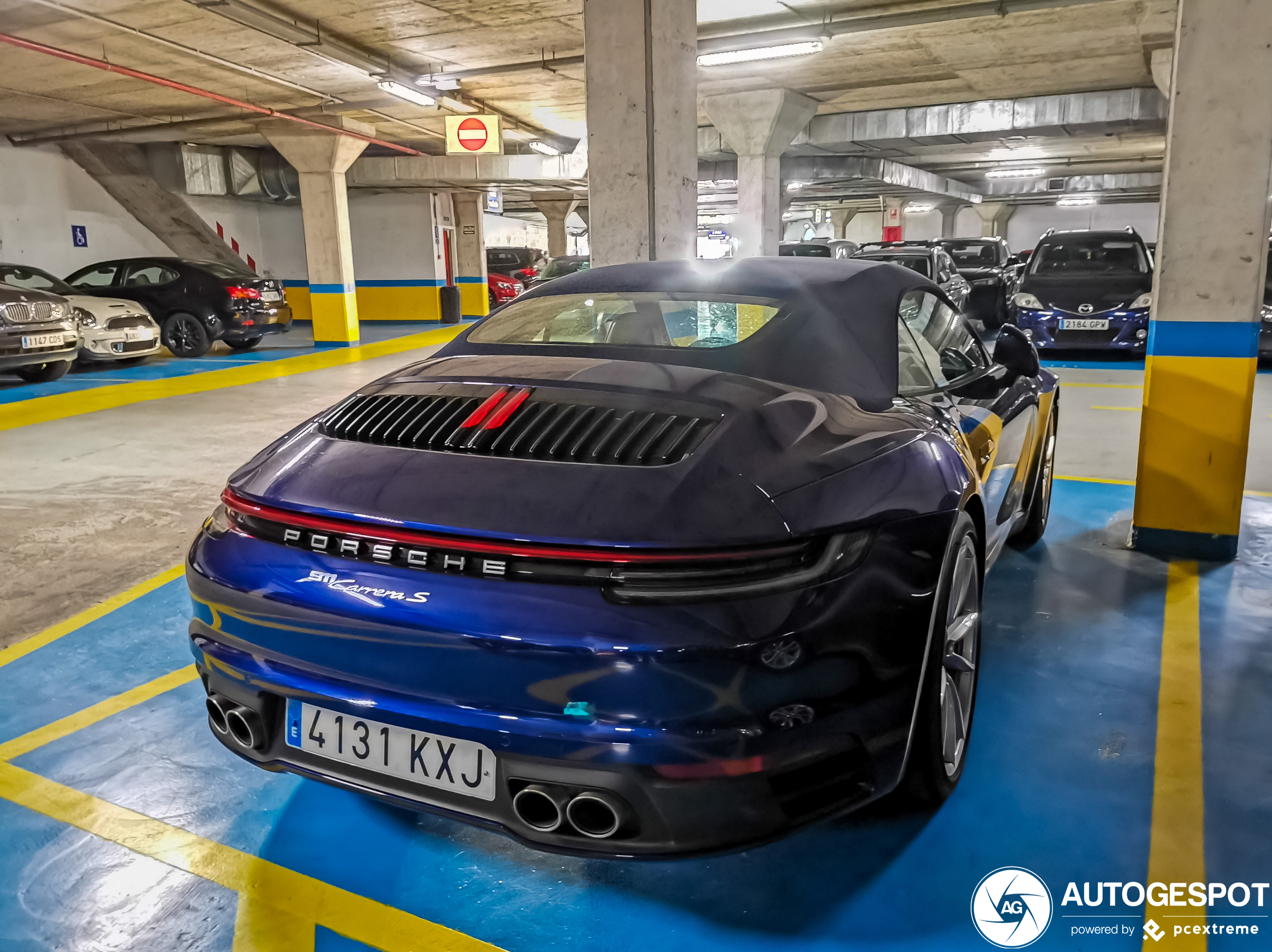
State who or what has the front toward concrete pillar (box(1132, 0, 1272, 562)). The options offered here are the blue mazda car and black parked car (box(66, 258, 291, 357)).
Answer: the blue mazda car

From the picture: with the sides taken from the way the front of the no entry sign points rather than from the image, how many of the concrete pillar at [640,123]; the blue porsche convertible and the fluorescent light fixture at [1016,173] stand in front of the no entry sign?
2

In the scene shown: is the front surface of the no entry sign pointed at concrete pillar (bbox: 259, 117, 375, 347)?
no

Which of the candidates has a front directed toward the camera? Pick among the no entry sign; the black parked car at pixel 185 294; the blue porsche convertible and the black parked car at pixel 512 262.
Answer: the no entry sign

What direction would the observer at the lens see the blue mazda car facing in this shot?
facing the viewer

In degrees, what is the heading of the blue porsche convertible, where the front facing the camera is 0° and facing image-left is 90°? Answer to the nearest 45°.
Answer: approximately 225°

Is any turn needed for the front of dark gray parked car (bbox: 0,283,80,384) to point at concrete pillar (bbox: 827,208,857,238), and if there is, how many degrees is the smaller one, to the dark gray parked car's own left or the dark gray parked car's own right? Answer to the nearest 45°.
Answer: approximately 90° to the dark gray parked car's own left

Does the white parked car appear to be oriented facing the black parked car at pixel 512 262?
no

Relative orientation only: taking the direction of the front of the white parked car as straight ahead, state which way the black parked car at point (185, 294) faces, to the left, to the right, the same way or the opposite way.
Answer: the opposite way

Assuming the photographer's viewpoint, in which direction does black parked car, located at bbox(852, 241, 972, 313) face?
facing the viewer and to the right of the viewer

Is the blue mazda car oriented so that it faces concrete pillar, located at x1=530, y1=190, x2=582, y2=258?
no

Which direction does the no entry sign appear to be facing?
toward the camera

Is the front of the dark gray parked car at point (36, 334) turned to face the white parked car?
no

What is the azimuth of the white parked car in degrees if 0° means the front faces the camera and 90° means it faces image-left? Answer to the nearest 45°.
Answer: approximately 315°

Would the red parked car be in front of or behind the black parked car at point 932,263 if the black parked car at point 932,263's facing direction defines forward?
behind

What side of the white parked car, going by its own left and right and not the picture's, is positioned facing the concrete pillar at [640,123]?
front

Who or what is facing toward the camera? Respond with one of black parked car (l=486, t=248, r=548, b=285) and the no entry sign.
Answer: the no entry sign
